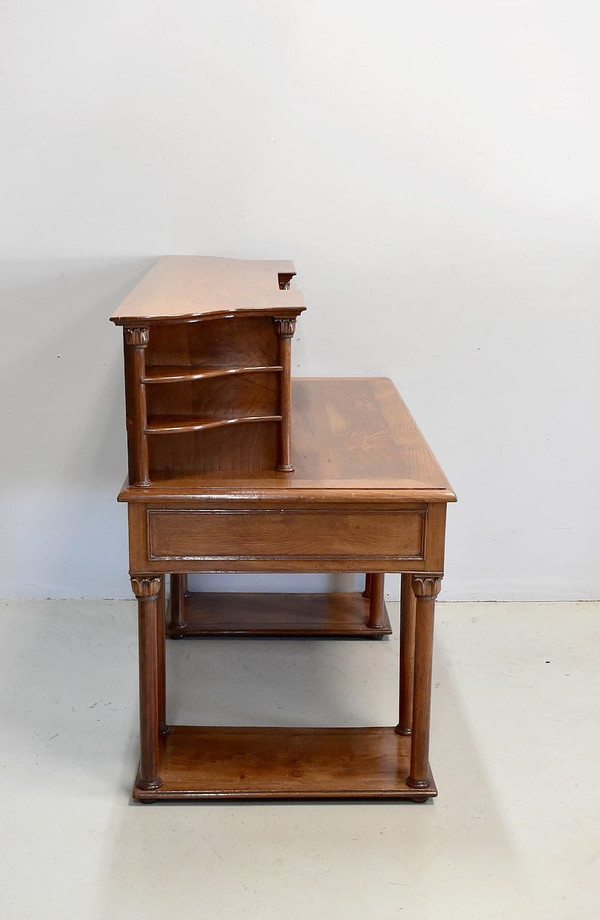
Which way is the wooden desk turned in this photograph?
to the viewer's right
